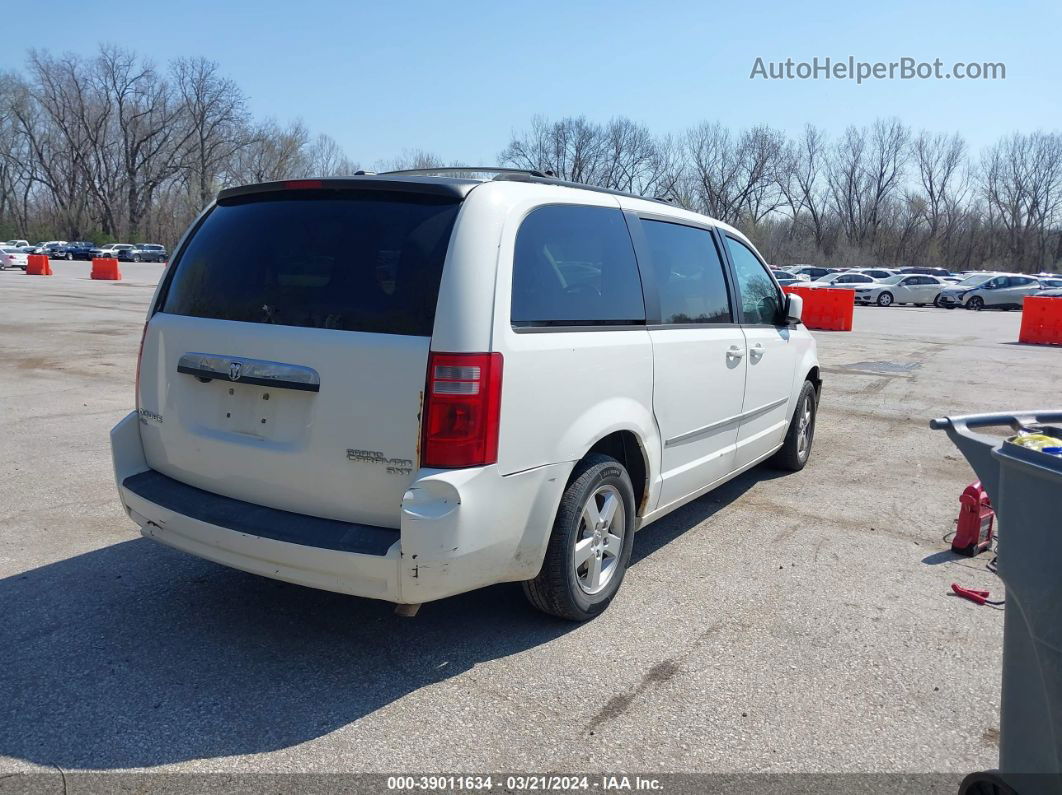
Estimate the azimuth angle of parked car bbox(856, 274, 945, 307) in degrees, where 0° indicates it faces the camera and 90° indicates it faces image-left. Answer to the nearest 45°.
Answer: approximately 45°

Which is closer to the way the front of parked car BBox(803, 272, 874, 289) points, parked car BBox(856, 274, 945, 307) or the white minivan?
the white minivan

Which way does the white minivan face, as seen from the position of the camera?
facing away from the viewer and to the right of the viewer

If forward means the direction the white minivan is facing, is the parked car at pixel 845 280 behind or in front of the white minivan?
in front

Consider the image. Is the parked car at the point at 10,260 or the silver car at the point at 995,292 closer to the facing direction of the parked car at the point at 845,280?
the parked car

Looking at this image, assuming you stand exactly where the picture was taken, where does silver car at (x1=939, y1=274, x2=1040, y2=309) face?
facing the viewer and to the left of the viewer

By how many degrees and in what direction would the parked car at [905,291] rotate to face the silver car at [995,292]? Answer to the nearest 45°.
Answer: approximately 135° to its left

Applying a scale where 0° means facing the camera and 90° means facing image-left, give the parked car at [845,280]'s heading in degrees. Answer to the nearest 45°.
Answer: approximately 45°

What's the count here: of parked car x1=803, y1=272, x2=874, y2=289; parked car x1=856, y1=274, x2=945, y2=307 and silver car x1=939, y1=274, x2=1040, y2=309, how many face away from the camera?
0

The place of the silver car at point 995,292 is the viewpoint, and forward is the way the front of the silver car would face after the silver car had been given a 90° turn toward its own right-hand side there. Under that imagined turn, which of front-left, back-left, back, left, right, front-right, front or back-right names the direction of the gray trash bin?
back-left

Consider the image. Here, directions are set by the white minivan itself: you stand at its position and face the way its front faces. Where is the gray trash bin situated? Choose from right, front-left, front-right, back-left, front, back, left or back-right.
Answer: right

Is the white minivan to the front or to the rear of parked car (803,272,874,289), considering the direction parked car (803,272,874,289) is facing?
to the front

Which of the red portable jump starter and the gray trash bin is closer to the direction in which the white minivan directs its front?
the red portable jump starter

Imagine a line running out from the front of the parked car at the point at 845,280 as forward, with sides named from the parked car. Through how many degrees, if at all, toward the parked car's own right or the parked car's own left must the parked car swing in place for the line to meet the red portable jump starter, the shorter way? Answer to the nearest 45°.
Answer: approximately 45° to the parked car's own left

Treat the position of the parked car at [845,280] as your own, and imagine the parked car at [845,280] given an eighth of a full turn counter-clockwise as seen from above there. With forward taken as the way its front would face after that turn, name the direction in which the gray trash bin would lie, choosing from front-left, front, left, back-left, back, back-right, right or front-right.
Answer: front
